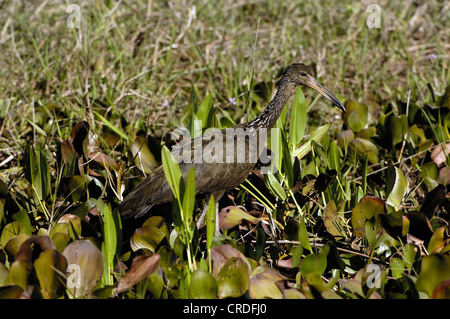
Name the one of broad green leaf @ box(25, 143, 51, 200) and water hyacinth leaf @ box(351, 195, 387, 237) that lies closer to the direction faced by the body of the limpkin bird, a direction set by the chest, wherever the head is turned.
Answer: the water hyacinth leaf

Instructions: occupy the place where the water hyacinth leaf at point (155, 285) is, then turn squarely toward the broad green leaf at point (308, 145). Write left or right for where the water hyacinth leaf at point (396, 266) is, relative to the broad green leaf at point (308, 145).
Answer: right

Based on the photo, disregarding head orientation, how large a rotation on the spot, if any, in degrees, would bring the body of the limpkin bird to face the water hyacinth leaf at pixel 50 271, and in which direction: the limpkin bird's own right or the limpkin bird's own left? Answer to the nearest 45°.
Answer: approximately 135° to the limpkin bird's own right

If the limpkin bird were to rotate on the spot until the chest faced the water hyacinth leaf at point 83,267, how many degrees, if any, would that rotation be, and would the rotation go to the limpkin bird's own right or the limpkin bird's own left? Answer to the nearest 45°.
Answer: approximately 135° to the limpkin bird's own right

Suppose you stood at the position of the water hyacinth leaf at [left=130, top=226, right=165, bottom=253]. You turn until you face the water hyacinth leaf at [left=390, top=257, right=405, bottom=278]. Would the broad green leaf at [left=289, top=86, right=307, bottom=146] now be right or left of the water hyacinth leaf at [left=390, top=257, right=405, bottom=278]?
left

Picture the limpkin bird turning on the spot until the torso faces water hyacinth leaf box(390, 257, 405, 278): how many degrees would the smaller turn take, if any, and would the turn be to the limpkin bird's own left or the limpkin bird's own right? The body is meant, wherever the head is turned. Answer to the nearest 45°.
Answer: approximately 45° to the limpkin bird's own right

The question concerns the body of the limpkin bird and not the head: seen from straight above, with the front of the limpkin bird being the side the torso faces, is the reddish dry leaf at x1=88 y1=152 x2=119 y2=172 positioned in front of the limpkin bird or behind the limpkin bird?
behind

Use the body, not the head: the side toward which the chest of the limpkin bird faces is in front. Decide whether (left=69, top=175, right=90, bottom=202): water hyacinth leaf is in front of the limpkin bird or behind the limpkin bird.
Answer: behind

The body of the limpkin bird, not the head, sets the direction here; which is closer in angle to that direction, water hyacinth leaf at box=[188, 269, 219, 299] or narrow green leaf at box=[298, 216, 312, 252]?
the narrow green leaf

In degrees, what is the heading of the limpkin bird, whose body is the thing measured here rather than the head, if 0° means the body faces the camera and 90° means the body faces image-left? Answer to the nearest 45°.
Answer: approximately 270°
